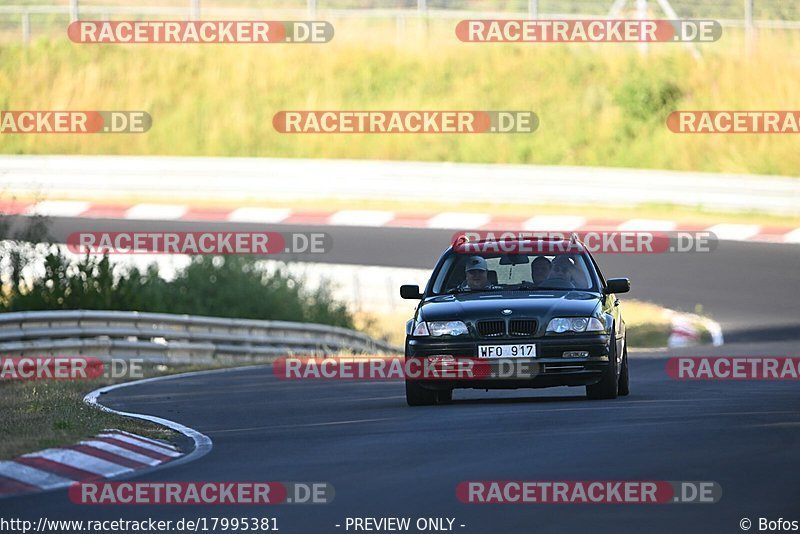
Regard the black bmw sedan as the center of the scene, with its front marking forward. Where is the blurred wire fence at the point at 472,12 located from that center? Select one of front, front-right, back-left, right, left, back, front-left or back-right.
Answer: back

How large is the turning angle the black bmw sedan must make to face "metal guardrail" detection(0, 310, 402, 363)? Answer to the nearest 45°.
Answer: approximately 135° to its right

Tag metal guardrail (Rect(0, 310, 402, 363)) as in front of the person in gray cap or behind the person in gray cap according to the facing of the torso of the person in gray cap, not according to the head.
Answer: behind

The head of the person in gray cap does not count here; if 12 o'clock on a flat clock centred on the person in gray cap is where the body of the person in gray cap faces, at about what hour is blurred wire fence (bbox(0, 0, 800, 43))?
The blurred wire fence is roughly at 6 o'clock from the person in gray cap.

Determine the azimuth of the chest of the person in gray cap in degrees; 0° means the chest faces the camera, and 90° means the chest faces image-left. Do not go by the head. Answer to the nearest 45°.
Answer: approximately 0°
